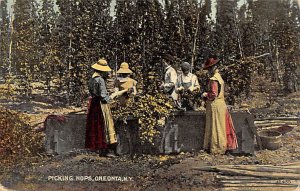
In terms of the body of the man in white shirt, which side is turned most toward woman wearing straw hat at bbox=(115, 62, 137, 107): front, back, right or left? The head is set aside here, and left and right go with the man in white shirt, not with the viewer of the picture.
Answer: right

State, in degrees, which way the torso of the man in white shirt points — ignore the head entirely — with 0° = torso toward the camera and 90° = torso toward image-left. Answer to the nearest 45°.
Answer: approximately 0°

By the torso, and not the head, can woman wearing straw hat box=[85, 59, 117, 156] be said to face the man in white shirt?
yes

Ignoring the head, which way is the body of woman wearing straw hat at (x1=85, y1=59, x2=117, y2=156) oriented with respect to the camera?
to the viewer's right

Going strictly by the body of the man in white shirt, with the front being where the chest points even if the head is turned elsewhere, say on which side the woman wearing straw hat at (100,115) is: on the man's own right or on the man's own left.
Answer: on the man's own right

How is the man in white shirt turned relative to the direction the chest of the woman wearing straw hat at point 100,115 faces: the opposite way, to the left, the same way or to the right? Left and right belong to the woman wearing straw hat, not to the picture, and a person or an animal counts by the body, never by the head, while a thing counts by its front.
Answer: to the right

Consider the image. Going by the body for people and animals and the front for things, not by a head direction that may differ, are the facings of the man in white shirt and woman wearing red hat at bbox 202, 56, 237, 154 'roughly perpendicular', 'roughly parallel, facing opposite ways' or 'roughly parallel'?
roughly perpendicular

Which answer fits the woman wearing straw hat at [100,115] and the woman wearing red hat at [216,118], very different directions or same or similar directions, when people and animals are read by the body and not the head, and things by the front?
very different directions

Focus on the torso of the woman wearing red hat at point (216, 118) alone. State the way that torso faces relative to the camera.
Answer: to the viewer's left
